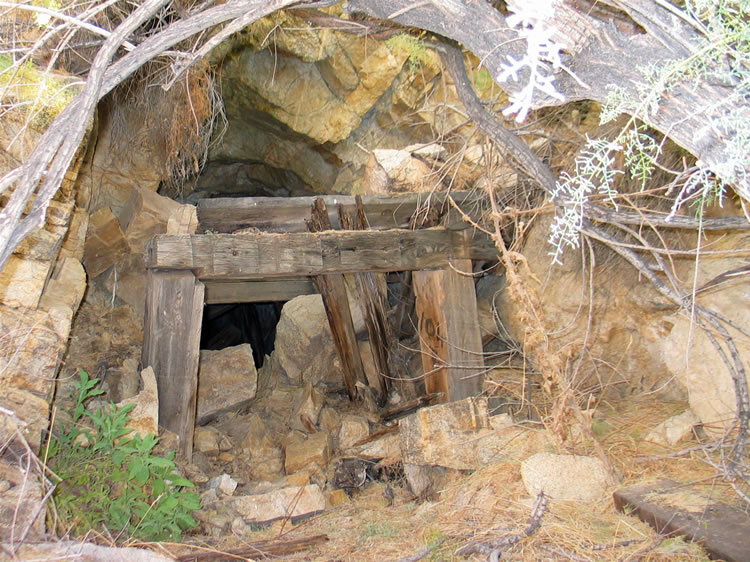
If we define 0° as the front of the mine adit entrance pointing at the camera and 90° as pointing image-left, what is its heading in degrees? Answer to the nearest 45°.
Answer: approximately 0°

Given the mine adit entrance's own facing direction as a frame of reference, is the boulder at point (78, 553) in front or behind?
in front

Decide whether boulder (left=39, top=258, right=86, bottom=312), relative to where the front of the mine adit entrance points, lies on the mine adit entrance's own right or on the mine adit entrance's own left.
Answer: on the mine adit entrance's own right

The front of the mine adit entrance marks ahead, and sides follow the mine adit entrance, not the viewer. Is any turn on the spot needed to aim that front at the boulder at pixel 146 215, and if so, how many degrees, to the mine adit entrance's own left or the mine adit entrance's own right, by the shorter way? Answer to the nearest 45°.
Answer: approximately 90° to the mine adit entrance's own right
